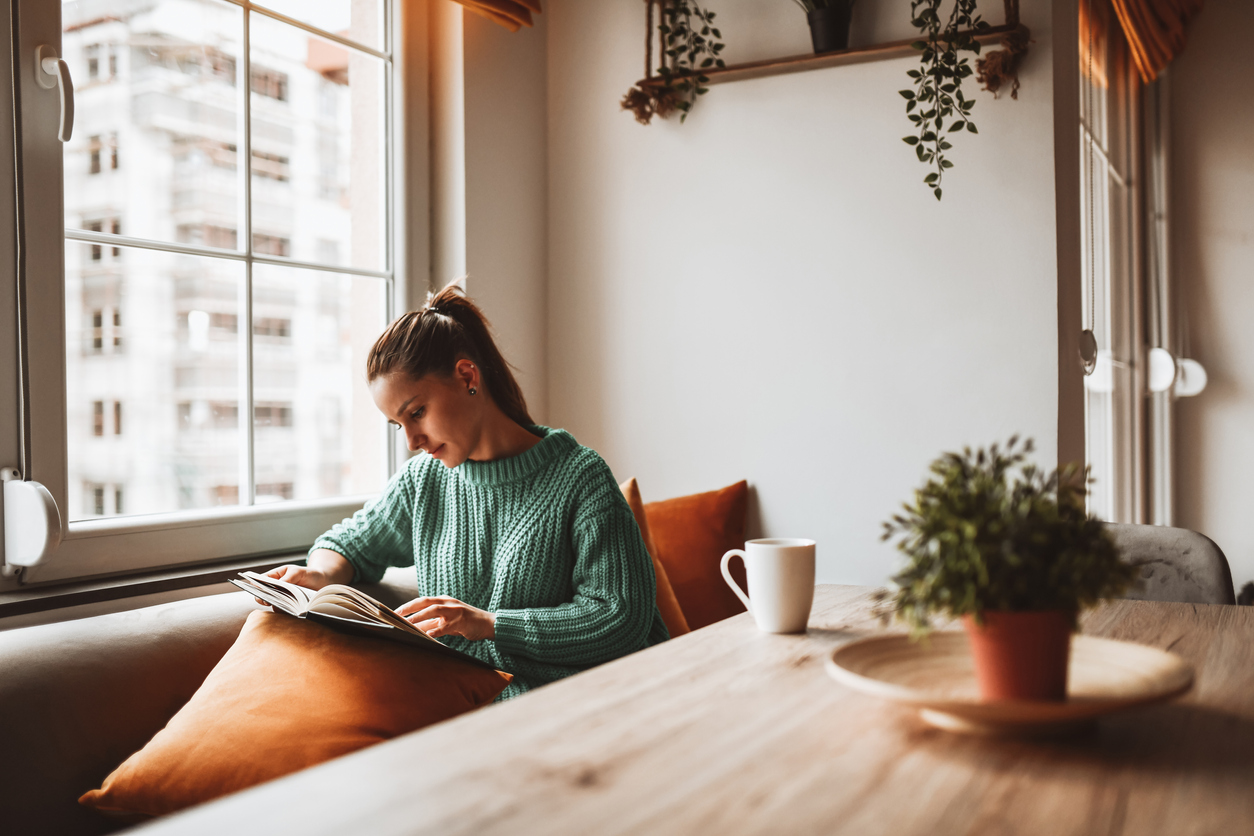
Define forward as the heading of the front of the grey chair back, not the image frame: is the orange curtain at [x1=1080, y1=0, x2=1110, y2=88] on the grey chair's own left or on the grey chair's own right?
on the grey chair's own right

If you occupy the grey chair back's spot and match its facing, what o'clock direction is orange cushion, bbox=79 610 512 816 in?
The orange cushion is roughly at 12 o'clock from the grey chair back.

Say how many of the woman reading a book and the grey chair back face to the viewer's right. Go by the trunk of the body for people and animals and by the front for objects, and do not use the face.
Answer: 0

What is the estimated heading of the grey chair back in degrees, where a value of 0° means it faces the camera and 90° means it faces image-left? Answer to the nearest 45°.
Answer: approximately 45°

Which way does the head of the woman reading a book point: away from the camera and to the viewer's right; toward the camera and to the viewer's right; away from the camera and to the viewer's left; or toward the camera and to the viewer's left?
toward the camera and to the viewer's left

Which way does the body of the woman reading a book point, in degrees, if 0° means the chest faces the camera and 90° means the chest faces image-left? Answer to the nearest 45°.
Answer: approximately 45°

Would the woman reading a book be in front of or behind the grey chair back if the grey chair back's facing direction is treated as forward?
in front

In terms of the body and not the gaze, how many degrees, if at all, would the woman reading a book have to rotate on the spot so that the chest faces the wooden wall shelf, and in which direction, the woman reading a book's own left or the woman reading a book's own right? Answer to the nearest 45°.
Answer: approximately 180°

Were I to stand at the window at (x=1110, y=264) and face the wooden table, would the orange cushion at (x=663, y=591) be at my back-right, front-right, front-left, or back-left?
front-right
